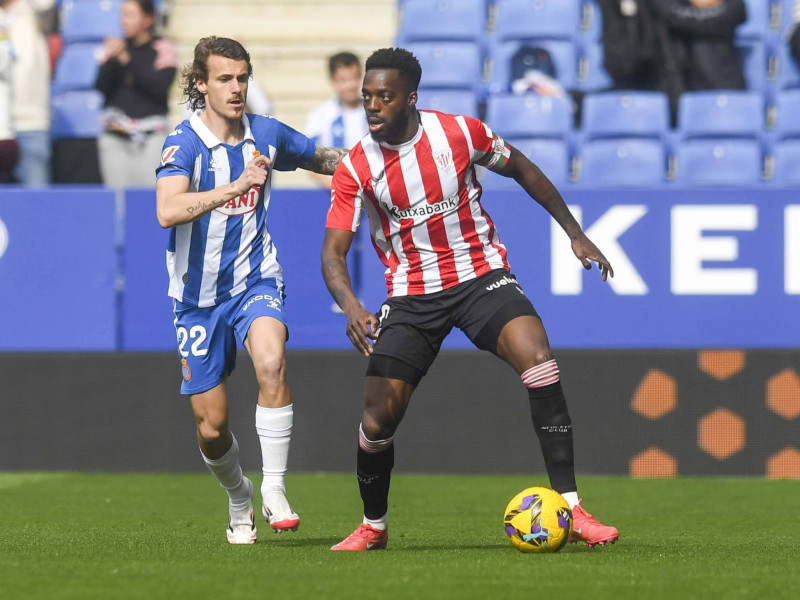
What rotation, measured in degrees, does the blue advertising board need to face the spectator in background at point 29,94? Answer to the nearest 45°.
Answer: approximately 180°

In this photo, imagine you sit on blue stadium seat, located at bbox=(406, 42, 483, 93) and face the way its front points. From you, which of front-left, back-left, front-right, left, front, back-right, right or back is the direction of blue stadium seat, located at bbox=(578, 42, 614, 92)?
left

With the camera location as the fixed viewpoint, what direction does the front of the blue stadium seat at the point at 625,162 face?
facing the viewer

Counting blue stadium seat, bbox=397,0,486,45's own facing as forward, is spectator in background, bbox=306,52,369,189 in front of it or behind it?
in front

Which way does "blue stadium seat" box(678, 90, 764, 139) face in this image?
toward the camera

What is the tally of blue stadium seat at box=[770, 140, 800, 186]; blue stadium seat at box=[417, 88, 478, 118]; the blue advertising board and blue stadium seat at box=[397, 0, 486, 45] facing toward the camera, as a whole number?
4

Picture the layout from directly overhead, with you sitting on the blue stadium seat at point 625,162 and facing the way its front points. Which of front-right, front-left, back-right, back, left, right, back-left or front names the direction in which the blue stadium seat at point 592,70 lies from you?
back

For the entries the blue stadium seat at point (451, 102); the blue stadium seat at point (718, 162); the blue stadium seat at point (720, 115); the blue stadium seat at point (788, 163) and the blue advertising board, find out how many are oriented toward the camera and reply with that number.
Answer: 5

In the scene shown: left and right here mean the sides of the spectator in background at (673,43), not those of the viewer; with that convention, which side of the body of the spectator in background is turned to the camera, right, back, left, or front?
front

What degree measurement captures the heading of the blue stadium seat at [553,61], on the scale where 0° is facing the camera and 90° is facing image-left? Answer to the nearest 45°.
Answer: approximately 0°

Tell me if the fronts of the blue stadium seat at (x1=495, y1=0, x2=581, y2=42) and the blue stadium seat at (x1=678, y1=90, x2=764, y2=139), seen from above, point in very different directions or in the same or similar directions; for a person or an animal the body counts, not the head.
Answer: same or similar directions

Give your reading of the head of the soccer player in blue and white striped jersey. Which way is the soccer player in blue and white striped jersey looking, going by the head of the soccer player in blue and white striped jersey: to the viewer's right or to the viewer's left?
to the viewer's right

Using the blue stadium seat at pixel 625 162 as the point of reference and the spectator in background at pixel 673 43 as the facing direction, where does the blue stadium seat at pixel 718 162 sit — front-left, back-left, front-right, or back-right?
front-right

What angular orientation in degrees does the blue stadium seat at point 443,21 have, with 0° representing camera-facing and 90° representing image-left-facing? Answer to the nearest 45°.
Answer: approximately 0°

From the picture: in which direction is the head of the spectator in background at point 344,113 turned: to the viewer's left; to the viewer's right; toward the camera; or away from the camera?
toward the camera

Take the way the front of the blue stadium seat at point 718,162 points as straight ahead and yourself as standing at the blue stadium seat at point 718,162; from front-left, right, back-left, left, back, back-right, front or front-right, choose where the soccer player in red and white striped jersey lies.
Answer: front
